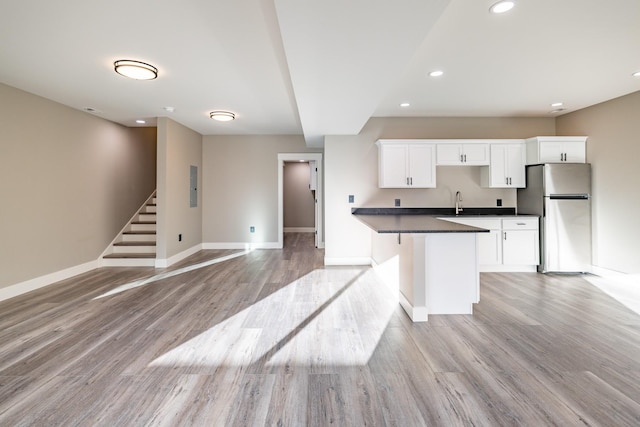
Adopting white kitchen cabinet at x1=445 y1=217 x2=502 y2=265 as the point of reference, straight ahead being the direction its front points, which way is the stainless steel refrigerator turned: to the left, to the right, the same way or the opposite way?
the same way

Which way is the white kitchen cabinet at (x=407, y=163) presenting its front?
toward the camera

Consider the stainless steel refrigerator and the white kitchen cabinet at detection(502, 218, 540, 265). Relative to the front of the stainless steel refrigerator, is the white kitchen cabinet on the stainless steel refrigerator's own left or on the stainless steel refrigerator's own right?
on the stainless steel refrigerator's own right

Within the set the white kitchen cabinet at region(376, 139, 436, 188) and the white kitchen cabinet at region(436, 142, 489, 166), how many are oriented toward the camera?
2

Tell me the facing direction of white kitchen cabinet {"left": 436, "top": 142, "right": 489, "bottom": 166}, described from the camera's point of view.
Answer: facing the viewer

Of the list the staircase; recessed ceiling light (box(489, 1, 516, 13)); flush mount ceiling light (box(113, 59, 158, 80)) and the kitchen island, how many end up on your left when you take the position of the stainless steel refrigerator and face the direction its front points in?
0

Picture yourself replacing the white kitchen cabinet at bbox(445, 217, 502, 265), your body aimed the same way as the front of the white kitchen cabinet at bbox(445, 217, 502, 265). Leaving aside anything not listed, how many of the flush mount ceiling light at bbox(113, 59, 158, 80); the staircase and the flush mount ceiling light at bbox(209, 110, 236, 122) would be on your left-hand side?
0

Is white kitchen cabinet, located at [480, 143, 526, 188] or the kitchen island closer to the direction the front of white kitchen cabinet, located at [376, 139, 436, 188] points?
the kitchen island

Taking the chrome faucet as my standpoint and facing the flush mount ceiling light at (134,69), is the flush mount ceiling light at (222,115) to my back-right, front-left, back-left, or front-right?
front-right

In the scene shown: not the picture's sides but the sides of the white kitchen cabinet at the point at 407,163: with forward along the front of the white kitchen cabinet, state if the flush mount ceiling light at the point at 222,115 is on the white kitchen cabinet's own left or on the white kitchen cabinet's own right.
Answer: on the white kitchen cabinet's own right

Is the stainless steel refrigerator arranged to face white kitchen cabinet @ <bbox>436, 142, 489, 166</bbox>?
no

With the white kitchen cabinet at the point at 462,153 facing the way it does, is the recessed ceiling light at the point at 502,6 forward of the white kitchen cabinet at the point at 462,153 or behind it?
forward

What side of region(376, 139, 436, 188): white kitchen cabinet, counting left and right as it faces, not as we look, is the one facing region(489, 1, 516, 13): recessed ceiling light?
front

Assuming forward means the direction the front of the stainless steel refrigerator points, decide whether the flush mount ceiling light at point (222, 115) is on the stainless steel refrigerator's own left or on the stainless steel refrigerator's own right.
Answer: on the stainless steel refrigerator's own right

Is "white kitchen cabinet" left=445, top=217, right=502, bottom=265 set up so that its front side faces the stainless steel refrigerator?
no

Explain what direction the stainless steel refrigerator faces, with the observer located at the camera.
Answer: facing the viewer and to the right of the viewer
